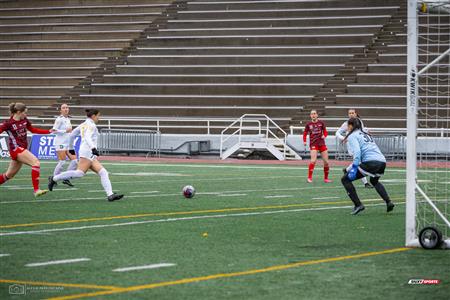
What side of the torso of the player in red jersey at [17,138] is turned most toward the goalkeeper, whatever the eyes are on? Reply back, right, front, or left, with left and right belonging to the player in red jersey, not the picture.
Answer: front

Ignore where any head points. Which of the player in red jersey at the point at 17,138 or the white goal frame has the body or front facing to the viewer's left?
the white goal frame

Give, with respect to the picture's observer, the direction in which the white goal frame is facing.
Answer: facing to the left of the viewer

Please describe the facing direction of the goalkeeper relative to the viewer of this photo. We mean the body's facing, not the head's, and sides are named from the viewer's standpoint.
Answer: facing away from the viewer and to the left of the viewer

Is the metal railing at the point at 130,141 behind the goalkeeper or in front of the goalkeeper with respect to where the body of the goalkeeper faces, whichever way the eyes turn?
in front

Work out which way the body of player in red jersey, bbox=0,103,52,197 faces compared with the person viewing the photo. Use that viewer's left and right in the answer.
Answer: facing the viewer and to the right of the viewer

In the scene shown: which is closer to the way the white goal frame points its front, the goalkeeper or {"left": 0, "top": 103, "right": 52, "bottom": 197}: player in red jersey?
the player in red jersey

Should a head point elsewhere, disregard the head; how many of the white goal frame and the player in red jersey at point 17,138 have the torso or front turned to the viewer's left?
1

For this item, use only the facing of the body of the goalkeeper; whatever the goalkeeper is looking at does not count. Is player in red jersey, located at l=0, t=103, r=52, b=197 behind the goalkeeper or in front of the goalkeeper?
in front

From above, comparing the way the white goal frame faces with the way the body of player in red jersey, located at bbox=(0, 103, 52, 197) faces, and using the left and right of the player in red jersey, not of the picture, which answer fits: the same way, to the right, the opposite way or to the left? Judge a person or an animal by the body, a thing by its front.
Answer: the opposite way

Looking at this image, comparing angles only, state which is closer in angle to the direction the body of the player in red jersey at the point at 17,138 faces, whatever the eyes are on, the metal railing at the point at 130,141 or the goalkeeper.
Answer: the goalkeeper
